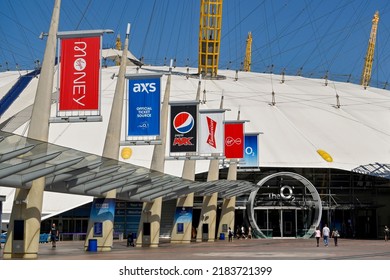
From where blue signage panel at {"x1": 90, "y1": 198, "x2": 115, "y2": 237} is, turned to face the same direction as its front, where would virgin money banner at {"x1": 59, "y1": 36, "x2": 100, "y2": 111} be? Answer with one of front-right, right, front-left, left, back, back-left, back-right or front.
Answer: front

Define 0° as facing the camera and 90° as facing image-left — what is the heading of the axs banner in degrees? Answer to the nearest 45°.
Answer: approximately 0°
